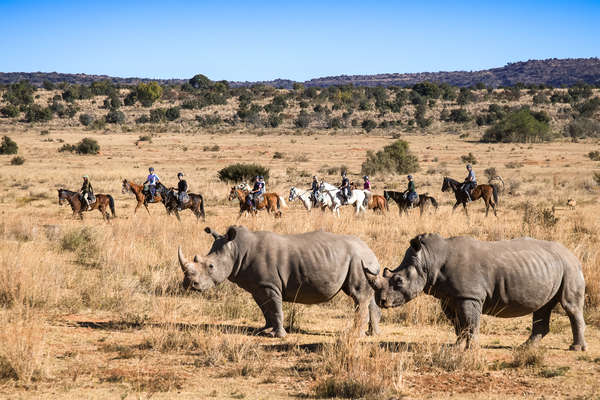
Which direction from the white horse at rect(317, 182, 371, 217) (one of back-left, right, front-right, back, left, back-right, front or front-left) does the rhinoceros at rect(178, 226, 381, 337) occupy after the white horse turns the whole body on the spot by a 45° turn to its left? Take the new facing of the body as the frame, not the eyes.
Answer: front-left

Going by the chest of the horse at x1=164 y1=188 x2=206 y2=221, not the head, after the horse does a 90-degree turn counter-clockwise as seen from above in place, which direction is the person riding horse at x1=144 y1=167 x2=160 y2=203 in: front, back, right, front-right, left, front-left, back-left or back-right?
back-right

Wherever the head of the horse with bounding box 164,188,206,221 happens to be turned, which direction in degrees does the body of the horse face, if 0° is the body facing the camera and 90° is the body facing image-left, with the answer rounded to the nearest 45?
approximately 90°

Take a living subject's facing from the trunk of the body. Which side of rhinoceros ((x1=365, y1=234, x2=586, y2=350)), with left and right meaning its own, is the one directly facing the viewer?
left

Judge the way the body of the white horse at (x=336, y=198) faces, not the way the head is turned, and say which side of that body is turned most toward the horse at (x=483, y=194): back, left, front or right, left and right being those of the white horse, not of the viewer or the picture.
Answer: back

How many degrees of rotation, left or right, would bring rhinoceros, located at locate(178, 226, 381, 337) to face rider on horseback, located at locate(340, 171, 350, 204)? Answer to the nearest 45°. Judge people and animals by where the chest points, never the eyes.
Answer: approximately 90° to its right

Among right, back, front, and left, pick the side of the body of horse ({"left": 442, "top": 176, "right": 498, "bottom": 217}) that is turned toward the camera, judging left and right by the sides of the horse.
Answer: left

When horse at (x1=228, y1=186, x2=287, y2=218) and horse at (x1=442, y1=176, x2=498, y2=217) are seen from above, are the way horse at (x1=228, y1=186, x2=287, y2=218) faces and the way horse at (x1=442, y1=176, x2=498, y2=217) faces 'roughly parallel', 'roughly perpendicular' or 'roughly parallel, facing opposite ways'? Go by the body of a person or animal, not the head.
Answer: roughly parallel

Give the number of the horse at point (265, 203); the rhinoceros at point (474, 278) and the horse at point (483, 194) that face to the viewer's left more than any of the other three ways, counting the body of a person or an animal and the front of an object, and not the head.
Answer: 3

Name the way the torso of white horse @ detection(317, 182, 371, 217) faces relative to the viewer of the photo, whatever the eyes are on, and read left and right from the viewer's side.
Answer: facing to the left of the viewer

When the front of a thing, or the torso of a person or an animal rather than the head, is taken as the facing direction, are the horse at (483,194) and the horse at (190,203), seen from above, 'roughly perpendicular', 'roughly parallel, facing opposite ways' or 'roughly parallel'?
roughly parallel

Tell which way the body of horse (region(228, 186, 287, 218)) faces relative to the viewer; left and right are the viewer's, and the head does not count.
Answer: facing to the left of the viewer

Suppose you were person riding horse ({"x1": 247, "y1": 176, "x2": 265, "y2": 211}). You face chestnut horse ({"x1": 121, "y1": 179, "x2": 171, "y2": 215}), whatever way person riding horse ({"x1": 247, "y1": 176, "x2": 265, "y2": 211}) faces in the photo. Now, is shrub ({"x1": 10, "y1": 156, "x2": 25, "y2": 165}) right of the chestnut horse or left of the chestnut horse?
right

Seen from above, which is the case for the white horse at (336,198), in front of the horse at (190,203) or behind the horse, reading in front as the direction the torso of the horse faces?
behind

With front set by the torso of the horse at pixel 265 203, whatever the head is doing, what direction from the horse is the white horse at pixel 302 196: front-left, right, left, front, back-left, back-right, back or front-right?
back-right

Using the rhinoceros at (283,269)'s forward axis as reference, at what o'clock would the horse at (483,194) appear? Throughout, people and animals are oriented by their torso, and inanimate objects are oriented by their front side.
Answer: The horse is roughly at 4 o'clock from the rhinoceros.

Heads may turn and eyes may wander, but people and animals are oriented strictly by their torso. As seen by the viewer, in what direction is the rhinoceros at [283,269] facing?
to the viewer's left

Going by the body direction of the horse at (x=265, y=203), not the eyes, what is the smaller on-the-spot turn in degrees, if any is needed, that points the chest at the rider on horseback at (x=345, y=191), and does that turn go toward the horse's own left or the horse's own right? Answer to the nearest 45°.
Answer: approximately 180°

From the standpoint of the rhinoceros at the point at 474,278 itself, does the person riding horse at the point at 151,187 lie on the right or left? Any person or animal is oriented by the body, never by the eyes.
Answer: on its right

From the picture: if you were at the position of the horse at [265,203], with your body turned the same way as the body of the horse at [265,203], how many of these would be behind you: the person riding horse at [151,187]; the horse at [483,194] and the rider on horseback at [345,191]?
2
